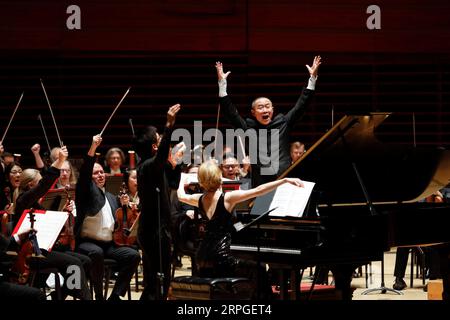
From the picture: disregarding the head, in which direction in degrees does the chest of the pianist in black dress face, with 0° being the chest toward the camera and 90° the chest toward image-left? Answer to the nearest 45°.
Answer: approximately 225°

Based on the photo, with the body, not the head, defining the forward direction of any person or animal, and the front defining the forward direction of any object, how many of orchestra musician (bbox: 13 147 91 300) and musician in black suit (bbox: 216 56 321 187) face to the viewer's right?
1

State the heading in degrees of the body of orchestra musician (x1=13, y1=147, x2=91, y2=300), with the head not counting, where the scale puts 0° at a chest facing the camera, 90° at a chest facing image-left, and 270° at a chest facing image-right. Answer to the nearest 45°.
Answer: approximately 270°

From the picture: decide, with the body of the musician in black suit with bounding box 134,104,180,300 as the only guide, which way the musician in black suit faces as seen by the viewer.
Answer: to the viewer's right

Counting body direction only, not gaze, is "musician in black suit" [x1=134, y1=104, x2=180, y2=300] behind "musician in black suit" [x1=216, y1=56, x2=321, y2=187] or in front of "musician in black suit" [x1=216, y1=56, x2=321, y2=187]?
in front

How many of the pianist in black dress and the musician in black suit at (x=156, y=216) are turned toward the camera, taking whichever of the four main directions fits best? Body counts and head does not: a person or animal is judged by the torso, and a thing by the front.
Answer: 0

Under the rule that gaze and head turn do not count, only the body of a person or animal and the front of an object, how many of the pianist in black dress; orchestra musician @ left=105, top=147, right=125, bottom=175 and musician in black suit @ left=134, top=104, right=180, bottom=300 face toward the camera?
1

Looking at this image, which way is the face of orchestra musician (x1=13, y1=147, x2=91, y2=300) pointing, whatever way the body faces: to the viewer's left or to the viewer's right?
to the viewer's right

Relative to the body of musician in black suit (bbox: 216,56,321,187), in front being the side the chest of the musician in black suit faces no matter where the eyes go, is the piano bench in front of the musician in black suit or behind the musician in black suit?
in front

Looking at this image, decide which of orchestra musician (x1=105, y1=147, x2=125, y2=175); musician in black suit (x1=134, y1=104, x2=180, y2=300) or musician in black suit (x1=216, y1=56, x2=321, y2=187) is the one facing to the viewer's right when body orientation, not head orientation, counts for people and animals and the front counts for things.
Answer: musician in black suit (x1=134, y1=104, x2=180, y2=300)

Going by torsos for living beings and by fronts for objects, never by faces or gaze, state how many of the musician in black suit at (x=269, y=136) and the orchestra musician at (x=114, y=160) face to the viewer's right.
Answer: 0
